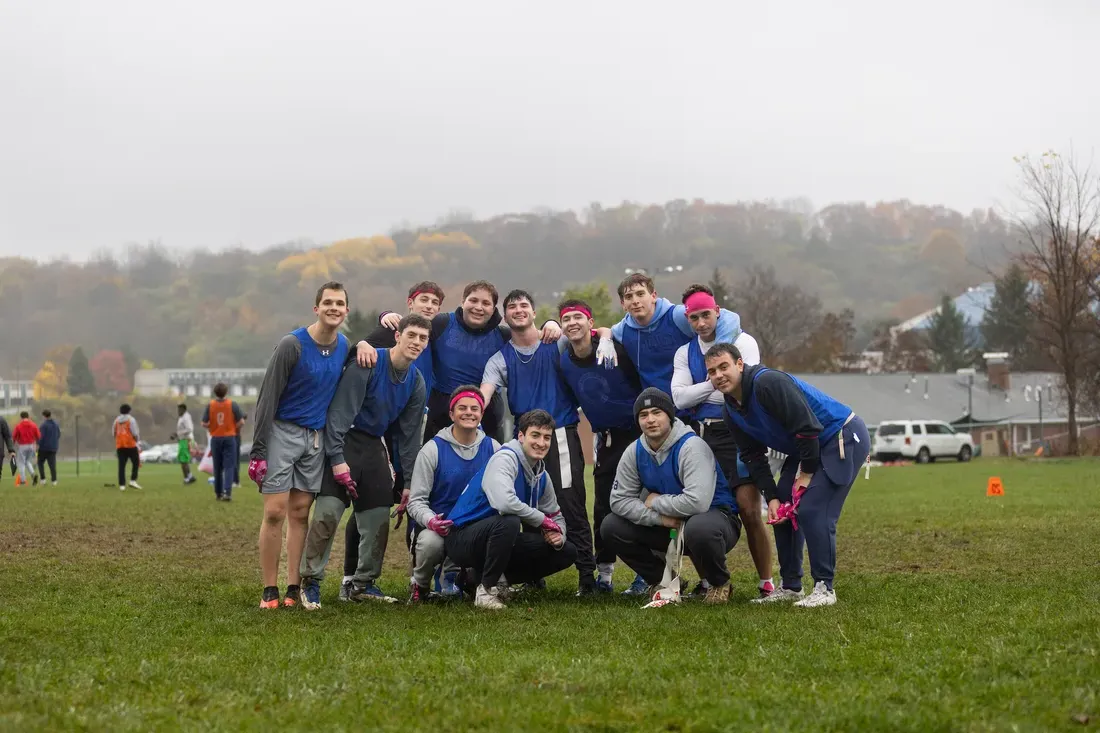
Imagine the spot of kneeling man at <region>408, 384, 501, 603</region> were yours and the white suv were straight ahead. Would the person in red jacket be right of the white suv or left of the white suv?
left

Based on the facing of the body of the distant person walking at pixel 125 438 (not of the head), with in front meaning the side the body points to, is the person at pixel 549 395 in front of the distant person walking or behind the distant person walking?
behind

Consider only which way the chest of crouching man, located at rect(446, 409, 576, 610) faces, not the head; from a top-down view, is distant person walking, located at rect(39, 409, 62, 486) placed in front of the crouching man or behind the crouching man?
behind

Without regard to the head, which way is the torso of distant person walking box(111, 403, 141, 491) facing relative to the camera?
away from the camera

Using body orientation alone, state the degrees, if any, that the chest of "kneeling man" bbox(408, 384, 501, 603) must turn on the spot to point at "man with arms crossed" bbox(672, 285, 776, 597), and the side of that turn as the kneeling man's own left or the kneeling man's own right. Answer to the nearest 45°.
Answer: approximately 90° to the kneeling man's own left

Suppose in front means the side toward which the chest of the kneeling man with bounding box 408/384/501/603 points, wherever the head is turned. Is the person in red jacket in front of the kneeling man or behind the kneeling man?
behind

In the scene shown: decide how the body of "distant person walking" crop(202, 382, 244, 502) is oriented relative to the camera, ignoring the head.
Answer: away from the camera

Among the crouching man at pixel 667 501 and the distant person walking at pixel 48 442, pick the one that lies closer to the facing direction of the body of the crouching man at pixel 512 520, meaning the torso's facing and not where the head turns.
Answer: the crouching man
